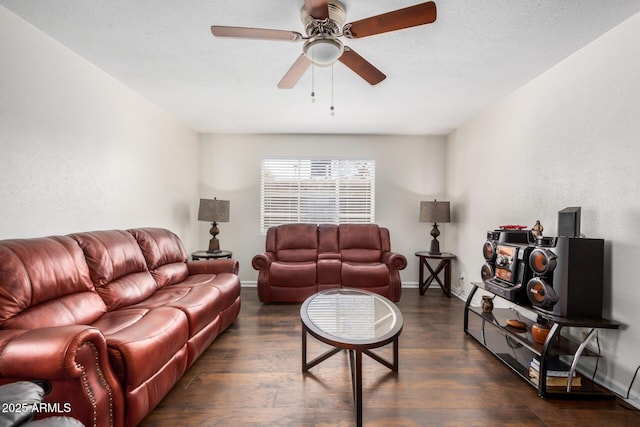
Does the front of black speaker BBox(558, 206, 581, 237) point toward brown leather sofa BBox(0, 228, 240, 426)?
yes

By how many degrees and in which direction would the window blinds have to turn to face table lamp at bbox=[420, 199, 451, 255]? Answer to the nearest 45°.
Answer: approximately 90° to its left

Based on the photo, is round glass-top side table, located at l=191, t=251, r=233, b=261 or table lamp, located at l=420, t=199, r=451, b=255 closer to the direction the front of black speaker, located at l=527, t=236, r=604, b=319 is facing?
the round glass-top side table

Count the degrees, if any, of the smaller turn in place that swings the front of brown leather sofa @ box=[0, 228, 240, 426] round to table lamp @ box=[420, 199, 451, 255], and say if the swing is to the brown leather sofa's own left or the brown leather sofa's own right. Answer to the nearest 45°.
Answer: approximately 45° to the brown leather sofa's own left

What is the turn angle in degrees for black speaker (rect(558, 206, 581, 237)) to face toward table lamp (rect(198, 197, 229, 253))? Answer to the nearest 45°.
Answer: approximately 45° to its right

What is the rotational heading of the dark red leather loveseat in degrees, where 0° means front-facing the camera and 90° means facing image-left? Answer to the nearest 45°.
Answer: approximately 0°

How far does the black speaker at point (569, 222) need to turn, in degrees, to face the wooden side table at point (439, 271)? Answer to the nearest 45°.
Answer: approximately 90° to its right

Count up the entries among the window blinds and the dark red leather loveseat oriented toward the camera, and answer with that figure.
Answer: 2

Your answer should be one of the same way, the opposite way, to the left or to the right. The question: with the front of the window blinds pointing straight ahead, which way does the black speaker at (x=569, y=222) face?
to the right
